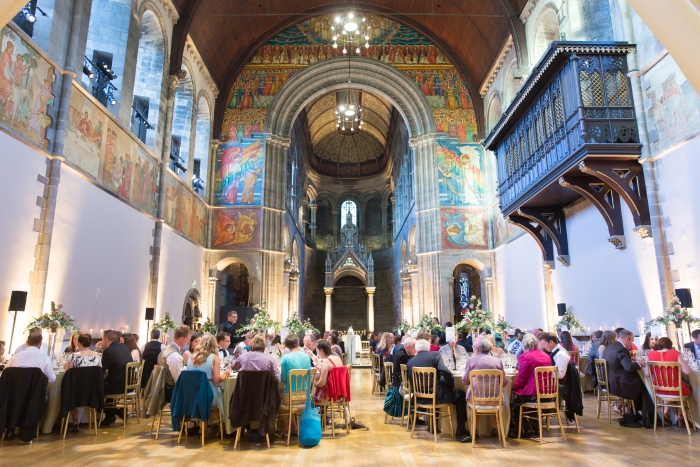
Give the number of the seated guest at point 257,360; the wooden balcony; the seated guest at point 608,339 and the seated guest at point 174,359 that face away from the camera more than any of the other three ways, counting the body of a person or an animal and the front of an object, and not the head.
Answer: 1

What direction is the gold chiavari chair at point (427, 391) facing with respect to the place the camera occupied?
facing away from the viewer and to the right of the viewer

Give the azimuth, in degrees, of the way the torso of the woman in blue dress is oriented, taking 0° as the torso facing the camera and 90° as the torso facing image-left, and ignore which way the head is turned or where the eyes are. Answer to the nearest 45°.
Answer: approximately 225°

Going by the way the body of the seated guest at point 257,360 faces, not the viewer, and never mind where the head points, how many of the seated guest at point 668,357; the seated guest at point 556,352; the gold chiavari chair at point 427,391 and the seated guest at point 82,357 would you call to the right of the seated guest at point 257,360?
3

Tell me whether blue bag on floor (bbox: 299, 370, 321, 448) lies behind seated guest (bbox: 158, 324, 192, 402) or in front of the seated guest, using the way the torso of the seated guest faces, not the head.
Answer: in front

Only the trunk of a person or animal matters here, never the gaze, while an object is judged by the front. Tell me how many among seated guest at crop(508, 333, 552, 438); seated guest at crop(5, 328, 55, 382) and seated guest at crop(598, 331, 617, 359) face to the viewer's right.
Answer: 1

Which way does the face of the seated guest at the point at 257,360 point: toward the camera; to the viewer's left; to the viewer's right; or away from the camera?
away from the camera

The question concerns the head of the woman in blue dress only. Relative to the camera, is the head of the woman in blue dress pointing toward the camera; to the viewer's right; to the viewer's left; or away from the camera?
away from the camera

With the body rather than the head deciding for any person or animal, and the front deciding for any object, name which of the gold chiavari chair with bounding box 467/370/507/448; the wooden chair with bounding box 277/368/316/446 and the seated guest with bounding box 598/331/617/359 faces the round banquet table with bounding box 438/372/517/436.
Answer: the gold chiavari chair

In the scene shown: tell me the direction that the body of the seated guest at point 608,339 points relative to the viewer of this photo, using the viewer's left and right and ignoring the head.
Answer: facing to the right of the viewer

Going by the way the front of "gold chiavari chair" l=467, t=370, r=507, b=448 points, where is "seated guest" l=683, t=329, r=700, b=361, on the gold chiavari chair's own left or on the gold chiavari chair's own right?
on the gold chiavari chair's own right
